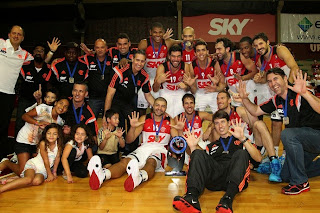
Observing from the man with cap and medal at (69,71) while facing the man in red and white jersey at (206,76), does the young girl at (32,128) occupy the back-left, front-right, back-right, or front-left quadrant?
back-right

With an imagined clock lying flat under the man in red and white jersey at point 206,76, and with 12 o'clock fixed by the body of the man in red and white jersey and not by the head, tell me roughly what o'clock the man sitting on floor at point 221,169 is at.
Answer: The man sitting on floor is roughly at 12 o'clock from the man in red and white jersey.

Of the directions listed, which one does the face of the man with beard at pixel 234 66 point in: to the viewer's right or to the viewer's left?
to the viewer's left

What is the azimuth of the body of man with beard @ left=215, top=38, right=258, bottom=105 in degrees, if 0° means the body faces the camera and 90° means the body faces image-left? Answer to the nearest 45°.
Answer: approximately 45°

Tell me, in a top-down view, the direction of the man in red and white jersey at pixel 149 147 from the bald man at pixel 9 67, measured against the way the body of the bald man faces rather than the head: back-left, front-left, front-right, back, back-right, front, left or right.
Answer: front-left

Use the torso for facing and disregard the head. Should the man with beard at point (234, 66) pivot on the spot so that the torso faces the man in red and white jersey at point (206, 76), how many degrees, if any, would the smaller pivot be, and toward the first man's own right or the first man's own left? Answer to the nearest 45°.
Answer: approximately 45° to the first man's own right
